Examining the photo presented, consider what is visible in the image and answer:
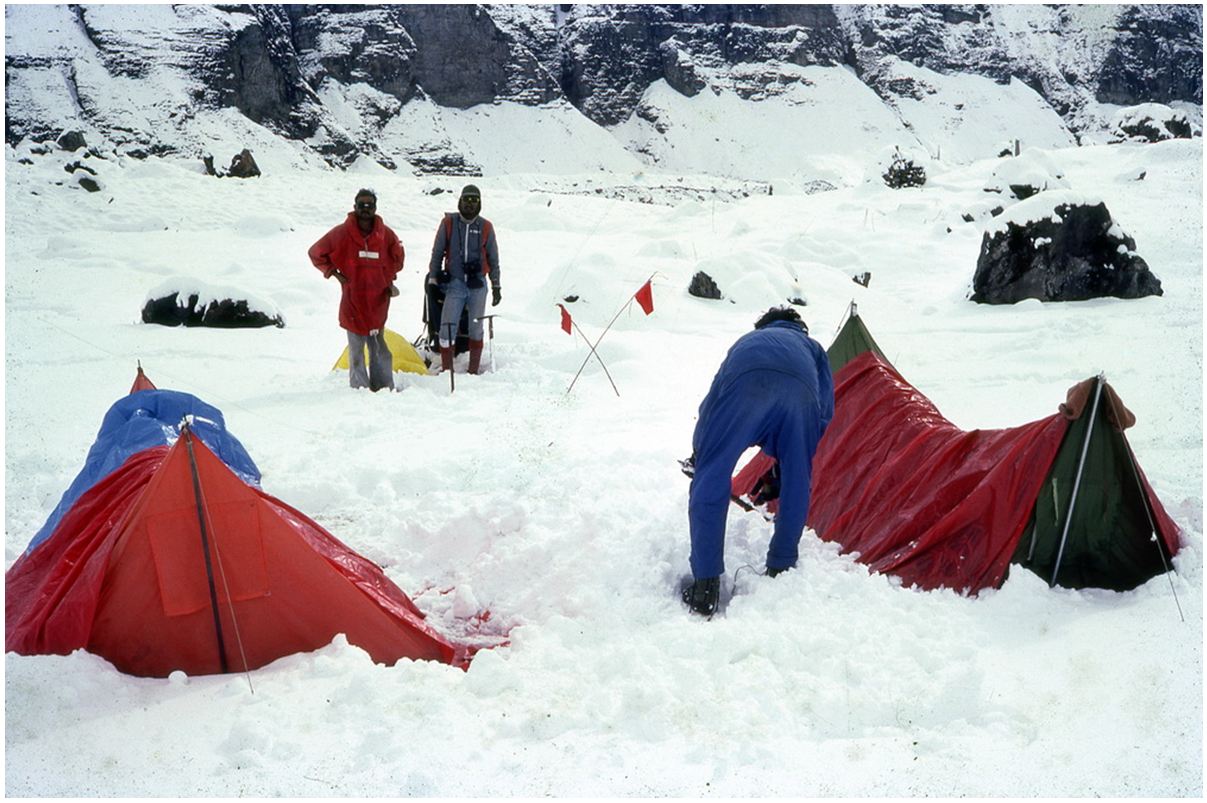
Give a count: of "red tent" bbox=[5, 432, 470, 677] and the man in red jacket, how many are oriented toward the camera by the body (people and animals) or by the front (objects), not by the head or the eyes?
2

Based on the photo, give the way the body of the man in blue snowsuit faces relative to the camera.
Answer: away from the camera

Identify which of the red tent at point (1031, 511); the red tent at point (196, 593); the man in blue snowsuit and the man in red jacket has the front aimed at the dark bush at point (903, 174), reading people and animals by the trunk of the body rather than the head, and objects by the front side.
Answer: the man in blue snowsuit

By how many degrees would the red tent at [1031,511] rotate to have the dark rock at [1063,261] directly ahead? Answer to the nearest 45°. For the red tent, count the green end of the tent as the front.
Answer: approximately 135° to its left

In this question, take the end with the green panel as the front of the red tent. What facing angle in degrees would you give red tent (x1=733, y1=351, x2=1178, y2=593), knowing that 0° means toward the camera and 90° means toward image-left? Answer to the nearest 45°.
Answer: approximately 315°

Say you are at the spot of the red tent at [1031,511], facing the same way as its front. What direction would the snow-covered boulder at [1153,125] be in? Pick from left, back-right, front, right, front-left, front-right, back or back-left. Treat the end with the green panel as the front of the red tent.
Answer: back-left

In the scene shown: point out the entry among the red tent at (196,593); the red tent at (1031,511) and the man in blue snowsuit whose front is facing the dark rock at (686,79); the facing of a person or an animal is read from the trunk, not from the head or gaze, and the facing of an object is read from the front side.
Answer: the man in blue snowsuit
